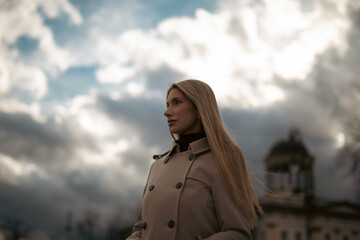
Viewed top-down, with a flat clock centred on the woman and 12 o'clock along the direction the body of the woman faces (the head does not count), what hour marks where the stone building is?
The stone building is roughly at 5 o'clock from the woman.

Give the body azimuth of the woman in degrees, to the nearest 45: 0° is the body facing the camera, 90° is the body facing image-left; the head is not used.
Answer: approximately 45°
